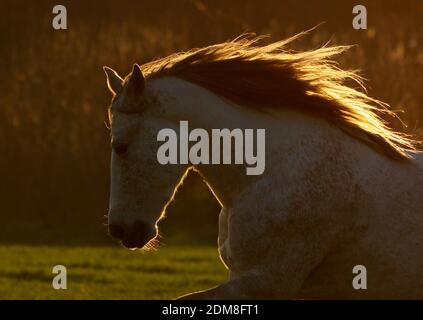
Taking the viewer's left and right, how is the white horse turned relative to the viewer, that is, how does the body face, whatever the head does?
facing to the left of the viewer
